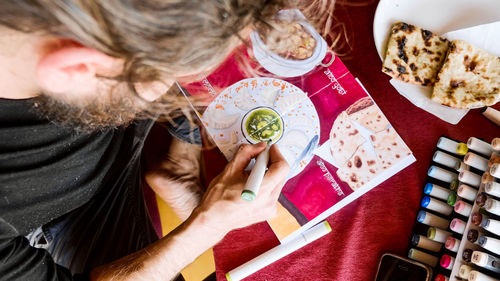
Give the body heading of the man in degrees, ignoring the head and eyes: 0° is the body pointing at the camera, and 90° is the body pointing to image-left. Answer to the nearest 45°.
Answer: approximately 270°

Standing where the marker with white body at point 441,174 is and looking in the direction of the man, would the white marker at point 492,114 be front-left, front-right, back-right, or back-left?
back-right
